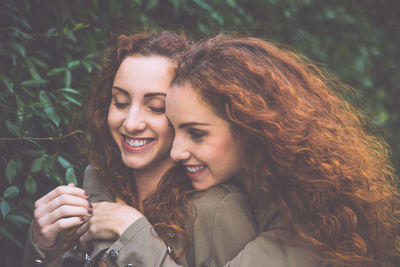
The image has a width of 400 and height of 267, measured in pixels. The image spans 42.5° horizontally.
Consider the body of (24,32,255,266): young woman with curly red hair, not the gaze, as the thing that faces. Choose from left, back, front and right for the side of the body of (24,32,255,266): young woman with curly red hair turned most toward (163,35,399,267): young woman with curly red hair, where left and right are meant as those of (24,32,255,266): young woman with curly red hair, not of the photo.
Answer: left

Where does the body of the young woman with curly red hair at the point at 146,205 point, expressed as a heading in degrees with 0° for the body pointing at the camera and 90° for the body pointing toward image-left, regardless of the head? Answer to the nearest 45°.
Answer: approximately 45°

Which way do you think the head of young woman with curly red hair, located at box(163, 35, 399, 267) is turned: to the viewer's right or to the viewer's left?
to the viewer's left

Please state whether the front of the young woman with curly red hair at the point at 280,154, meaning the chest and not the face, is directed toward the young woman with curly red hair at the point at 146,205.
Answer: yes

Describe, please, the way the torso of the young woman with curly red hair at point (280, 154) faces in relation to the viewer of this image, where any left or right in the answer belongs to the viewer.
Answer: facing to the left of the viewer
